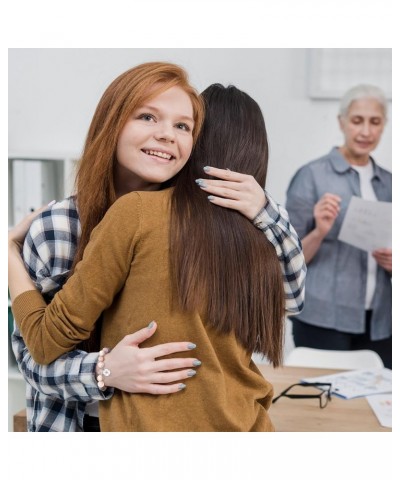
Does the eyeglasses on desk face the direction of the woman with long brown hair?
no

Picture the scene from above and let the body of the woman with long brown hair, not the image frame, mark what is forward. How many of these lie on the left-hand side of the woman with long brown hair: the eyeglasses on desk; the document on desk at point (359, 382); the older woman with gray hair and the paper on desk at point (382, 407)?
0

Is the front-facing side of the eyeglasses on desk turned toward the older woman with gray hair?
no

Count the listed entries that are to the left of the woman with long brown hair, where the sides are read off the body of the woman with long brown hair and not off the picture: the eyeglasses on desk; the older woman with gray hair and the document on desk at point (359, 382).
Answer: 0

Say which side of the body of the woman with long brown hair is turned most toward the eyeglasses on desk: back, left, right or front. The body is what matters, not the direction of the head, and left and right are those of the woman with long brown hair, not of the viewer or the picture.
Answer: right

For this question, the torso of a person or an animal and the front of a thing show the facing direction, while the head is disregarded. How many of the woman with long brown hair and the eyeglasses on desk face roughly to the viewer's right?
1

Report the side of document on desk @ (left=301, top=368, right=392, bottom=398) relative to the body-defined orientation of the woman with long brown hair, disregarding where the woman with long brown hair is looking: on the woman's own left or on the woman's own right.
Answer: on the woman's own right

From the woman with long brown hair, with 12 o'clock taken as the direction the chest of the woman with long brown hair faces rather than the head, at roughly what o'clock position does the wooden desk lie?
The wooden desk is roughly at 3 o'clock from the woman with long brown hair.

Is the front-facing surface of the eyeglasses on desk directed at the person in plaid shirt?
no

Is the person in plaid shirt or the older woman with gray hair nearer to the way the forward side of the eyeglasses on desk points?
the older woman with gray hair

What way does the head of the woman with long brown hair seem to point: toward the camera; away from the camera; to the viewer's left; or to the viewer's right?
away from the camera

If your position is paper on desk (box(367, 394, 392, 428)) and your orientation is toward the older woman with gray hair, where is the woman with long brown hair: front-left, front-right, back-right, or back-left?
back-left

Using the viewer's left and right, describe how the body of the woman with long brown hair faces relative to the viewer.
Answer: facing away from the viewer and to the left of the viewer

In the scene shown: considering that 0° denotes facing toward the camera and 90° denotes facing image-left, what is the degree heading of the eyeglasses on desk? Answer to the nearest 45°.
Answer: approximately 270°
